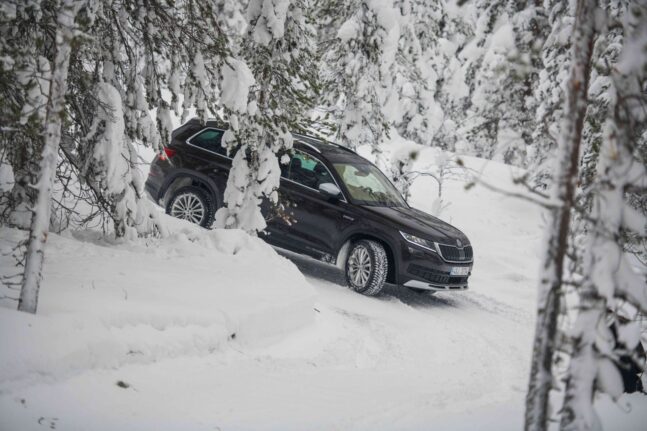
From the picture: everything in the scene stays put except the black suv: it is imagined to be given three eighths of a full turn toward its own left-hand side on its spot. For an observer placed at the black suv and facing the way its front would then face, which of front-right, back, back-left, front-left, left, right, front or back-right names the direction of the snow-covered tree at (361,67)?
front

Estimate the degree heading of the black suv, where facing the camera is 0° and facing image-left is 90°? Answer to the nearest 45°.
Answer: approximately 315°

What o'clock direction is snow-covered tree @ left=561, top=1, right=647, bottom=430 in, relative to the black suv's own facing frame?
The snow-covered tree is roughly at 1 o'clock from the black suv.

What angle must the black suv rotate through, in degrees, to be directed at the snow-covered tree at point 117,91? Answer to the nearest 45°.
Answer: approximately 90° to its right
